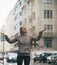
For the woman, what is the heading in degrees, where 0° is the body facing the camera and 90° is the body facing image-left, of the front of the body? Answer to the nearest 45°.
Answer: approximately 0°
